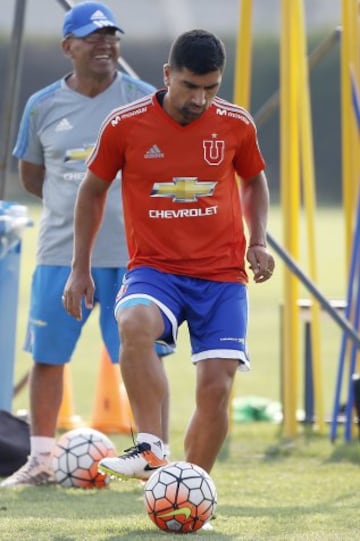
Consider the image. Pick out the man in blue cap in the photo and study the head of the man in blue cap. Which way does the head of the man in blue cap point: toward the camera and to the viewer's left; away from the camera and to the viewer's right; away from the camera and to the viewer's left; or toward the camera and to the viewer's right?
toward the camera and to the viewer's right

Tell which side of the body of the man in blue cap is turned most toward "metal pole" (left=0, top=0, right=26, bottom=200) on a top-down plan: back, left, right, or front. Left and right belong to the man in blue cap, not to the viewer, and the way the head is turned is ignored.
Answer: back

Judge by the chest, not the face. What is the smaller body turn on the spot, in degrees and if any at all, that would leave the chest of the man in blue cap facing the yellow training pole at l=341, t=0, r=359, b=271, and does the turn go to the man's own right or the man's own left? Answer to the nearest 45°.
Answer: approximately 135° to the man's own left

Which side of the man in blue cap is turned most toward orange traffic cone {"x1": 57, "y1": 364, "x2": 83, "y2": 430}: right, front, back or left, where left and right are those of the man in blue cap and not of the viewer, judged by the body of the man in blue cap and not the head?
back

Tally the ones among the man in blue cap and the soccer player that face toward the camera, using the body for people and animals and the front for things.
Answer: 2

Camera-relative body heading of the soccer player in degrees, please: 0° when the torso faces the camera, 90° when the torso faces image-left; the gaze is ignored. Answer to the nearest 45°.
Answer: approximately 0°

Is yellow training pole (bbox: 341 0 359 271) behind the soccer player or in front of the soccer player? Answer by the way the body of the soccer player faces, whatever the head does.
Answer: behind

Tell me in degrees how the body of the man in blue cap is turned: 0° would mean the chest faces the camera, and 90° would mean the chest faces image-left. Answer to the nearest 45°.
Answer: approximately 0°
